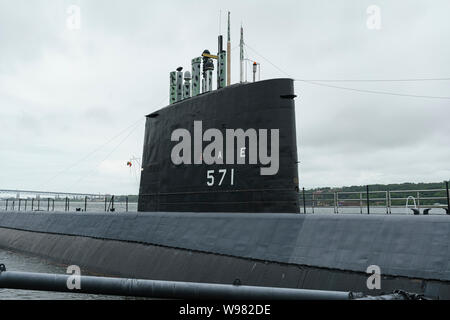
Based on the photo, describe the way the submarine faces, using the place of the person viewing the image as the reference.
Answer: facing the viewer and to the right of the viewer
